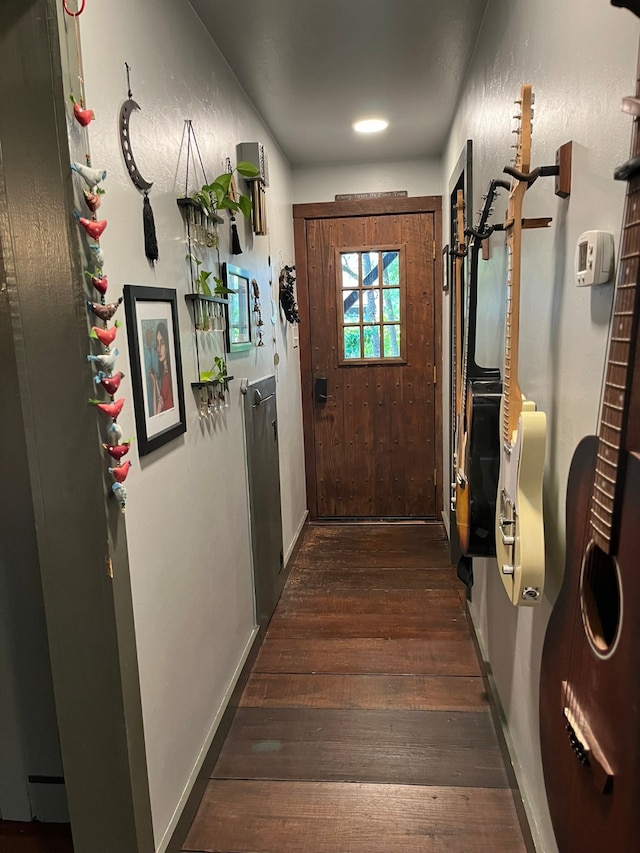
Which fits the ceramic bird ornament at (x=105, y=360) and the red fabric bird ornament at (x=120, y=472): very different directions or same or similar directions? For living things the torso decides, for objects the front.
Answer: same or similar directions

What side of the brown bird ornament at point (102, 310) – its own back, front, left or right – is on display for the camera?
left

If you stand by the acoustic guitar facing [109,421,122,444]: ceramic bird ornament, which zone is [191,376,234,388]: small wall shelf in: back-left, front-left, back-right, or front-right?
front-right

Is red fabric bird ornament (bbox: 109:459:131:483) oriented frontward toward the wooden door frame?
no
